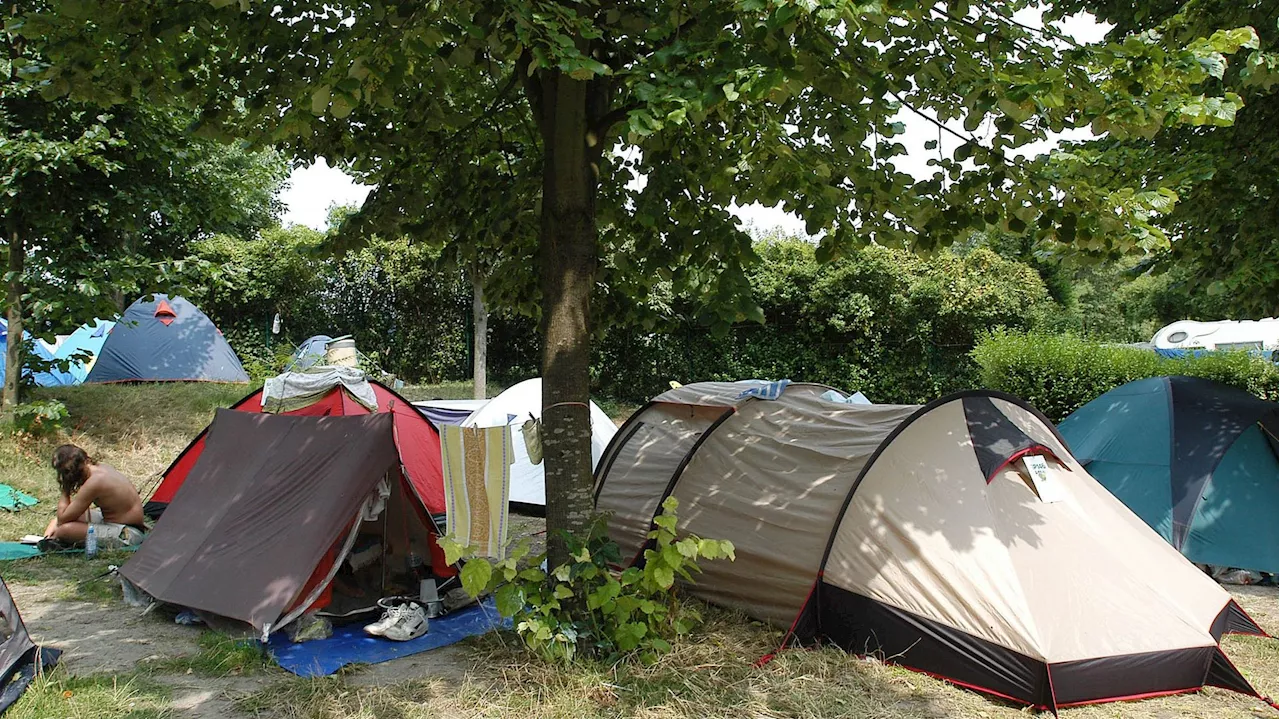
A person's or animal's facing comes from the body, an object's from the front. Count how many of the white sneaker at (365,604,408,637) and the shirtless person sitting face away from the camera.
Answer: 0

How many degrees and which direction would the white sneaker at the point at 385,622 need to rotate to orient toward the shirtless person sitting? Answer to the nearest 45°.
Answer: approximately 90° to its right

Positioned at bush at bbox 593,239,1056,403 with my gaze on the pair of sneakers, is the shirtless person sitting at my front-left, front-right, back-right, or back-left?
front-right

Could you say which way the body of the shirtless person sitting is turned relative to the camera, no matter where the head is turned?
to the viewer's left

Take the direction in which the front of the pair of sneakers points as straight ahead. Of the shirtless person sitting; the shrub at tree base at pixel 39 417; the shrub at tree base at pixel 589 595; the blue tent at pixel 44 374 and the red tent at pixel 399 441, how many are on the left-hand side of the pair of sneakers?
1

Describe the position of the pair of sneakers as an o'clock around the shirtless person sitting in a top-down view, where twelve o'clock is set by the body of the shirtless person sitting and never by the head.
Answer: The pair of sneakers is roughly at 8 o'clock from the shirtless person sitting.

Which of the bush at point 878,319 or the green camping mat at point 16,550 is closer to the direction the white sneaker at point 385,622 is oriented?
the green camping mat
